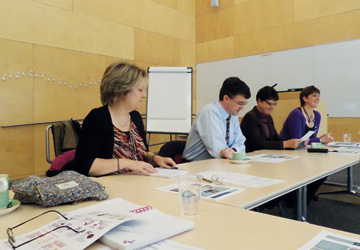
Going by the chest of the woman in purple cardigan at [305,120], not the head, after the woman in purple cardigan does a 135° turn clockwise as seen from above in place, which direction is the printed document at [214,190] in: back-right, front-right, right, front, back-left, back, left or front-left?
left

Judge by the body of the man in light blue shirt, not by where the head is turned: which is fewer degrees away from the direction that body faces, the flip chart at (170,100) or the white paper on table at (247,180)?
the white paper on table

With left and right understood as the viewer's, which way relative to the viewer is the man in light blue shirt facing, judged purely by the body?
facing the viewer and to the right of the viewer

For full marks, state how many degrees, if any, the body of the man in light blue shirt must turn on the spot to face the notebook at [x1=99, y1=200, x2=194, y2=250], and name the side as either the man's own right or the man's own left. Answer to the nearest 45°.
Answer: approximately 45° to the man's own right

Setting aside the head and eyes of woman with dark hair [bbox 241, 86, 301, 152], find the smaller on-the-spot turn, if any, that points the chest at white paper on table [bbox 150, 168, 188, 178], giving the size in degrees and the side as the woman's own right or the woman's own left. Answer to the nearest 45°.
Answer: approximately 45° to the woman's own right

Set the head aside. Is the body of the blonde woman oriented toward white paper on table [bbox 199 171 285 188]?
yes

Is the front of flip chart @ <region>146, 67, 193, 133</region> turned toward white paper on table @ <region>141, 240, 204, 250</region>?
yes

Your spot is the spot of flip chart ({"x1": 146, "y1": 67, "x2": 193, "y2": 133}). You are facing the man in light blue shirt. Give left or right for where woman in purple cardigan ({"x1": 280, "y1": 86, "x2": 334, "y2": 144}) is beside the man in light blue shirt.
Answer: left

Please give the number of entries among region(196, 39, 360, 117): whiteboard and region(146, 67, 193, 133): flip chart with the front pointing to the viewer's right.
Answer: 0

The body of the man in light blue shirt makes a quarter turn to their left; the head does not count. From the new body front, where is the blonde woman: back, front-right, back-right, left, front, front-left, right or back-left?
back
